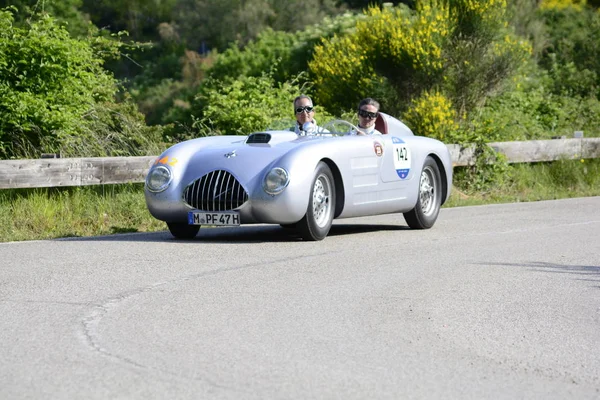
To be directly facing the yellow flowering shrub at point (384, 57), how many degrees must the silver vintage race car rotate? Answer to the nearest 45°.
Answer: approximately 135° to its right

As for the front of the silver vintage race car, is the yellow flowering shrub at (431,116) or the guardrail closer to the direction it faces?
the guardrail

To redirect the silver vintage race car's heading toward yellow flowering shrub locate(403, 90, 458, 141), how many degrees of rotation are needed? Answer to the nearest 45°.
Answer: approximately 135° to its right

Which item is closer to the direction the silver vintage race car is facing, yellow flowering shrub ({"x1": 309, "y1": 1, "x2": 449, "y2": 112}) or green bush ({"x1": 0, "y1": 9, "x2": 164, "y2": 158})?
the green bush

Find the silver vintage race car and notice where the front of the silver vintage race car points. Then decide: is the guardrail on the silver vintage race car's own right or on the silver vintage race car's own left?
on the silver vintage race car's own right

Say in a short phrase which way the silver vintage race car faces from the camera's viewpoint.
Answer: facing the viewer and to the left of the viewer

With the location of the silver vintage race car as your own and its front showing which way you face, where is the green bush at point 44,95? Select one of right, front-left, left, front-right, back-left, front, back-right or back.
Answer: right
